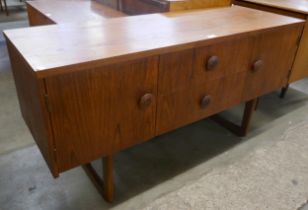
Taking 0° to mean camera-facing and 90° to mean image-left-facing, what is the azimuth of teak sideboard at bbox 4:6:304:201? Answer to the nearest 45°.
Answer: approximately 315°

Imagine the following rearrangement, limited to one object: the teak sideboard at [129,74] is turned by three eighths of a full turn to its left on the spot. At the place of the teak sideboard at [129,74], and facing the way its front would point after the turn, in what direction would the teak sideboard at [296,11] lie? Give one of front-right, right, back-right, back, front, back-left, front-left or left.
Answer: front-right

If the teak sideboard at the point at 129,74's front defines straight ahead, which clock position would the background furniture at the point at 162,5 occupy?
The background furniture is roughly at 8 o'clock from the teak sideboard.

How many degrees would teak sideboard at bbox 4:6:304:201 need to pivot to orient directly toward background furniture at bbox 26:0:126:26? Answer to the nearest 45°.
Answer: approximately 180°
